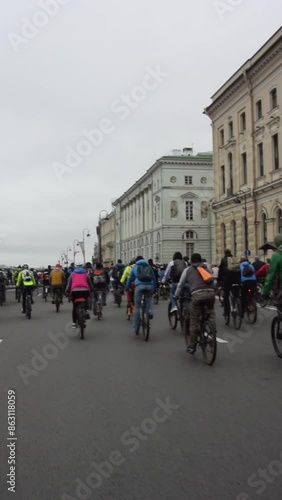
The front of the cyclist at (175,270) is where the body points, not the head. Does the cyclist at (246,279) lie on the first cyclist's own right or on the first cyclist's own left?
on the first cyclist's own right

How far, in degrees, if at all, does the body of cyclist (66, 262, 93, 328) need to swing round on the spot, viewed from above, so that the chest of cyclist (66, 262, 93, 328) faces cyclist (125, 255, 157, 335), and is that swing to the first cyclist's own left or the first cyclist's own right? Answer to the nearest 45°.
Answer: approximately 135° to the first cyclist's own right

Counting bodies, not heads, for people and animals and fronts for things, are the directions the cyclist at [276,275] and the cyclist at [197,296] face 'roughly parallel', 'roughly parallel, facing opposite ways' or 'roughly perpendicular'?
roughly parallel

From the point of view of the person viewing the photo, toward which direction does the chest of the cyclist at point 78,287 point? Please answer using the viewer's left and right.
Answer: facing away from the viewer

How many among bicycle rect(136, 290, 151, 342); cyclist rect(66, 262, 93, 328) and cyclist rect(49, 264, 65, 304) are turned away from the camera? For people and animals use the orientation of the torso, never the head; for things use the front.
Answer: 3

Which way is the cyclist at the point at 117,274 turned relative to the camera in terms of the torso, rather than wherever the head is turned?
away from the camera

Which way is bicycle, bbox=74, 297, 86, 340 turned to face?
away from the camera

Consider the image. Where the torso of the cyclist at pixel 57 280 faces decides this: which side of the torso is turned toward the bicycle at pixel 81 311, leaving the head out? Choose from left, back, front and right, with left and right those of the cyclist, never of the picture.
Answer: back

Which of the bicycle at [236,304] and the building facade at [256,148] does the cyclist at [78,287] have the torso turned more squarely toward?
the building facade

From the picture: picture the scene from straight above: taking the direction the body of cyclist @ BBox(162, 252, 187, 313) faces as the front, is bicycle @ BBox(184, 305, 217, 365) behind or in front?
behind

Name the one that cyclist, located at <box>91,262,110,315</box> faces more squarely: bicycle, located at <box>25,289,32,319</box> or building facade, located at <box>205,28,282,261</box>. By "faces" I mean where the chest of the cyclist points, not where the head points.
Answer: the building facade
